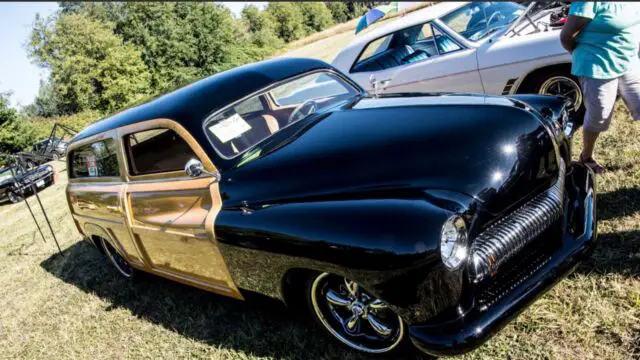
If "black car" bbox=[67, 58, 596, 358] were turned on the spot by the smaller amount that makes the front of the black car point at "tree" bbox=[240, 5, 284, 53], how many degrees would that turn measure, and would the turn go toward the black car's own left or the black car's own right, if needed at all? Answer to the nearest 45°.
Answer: approximately 135° to the black car's own left

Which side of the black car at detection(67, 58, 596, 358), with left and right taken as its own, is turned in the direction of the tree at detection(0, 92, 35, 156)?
back

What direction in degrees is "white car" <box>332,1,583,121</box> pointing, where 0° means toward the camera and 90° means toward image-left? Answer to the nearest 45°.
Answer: approximately 315°

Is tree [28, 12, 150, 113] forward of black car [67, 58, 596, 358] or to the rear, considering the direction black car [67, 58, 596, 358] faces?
to the rear

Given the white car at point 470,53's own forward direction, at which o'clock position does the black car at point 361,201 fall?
The black car is roughly at 2 o'clock from the white car.

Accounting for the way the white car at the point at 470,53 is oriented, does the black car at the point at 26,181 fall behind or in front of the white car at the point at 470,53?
behind

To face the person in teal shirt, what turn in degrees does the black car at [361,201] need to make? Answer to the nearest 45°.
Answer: approximately 90° to its left
